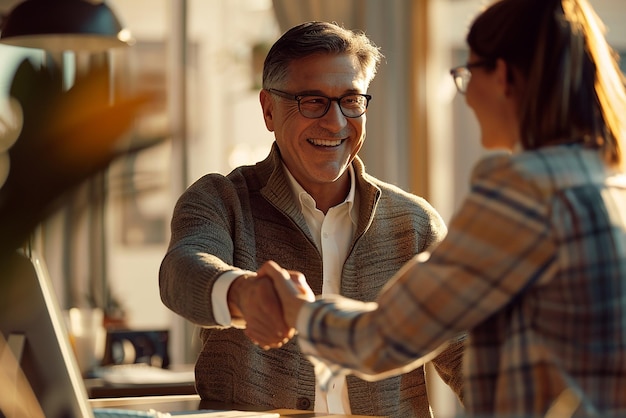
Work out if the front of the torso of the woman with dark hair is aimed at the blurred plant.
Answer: no

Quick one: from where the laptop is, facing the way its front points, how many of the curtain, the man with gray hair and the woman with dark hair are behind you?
0

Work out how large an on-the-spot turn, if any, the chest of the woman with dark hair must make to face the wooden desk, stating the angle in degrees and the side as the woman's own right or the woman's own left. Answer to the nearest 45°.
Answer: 0° — they already face it

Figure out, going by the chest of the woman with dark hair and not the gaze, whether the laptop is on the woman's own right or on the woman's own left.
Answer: on the woman's own left

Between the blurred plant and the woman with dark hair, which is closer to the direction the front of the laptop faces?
the woman with dark hair

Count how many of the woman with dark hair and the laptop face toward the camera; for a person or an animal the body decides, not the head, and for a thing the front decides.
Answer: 0

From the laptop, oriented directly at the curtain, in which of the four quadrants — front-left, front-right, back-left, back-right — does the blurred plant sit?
back-right

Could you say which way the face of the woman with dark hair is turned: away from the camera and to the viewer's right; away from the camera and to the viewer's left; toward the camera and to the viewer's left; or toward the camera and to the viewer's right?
away from the camera and to the viewer's left

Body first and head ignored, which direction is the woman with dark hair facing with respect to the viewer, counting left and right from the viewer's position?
facing away from the viewer and to the left of the viewer

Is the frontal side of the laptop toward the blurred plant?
no

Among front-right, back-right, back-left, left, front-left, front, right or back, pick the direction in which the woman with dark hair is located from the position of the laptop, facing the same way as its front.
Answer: front-right

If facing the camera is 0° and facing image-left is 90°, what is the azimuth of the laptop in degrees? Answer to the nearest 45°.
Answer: approximately 225°

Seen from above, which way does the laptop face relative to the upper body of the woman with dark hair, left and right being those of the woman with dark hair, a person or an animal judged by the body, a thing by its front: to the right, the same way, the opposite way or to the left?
to the right

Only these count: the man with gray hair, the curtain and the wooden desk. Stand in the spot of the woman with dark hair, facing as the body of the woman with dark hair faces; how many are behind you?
0
